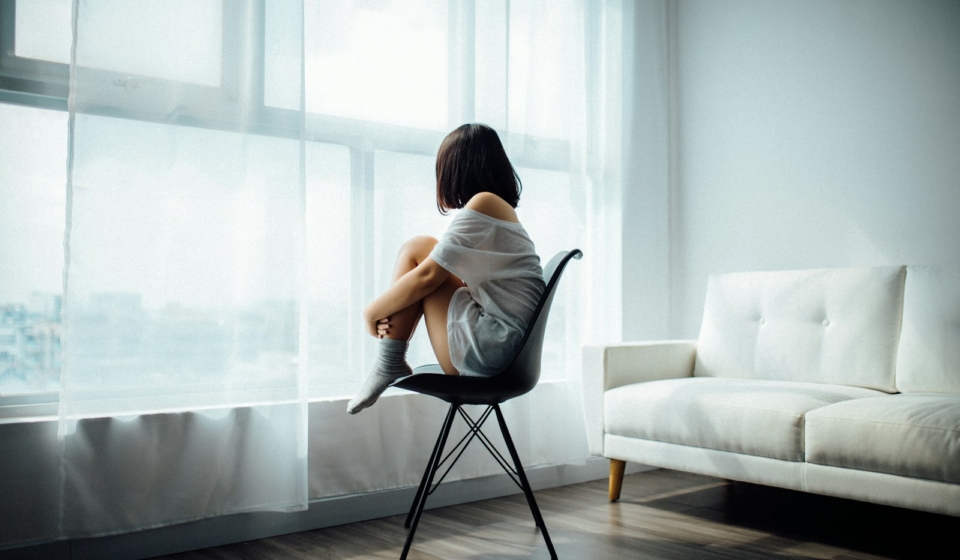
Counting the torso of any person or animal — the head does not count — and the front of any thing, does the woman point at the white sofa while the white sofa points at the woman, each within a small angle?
no

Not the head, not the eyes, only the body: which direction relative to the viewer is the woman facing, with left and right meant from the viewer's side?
facing to the left of the viewer

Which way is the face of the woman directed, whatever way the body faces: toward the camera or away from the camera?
away from the camera

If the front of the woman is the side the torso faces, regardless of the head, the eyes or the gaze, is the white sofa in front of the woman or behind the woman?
behind

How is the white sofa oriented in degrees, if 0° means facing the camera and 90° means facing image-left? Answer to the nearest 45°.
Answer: approximately 45°

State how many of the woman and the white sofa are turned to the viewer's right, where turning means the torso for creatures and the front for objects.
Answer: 0

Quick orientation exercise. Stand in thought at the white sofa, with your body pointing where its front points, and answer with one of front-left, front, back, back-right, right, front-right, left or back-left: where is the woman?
front
